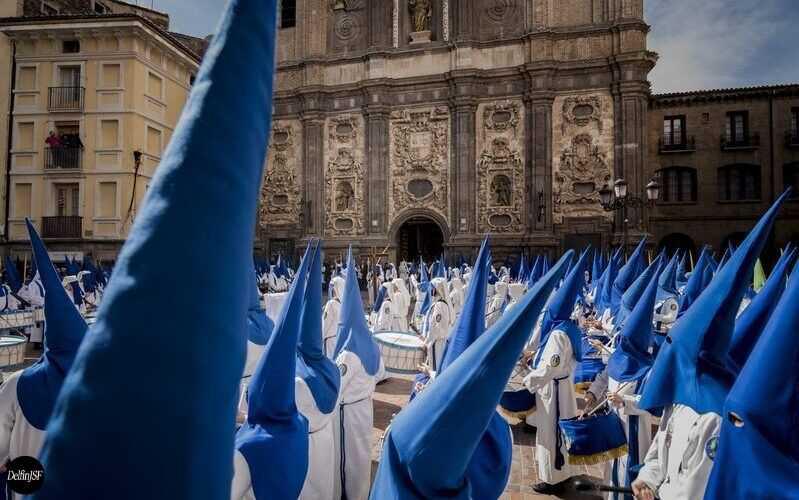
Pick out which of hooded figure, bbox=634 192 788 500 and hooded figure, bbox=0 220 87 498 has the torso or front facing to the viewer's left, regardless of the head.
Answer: hooded figure, bbox=634 192 788 500

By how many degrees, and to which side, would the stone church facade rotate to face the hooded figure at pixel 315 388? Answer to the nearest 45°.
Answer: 0° — it already faces them

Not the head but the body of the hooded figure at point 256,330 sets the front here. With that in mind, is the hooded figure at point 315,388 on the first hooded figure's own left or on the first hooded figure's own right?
on the first hooded figure's own right

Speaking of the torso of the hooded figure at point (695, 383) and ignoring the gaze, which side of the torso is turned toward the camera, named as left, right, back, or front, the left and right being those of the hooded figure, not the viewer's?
left

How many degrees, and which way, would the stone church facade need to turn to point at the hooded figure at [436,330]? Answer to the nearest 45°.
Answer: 0° — it already faces them

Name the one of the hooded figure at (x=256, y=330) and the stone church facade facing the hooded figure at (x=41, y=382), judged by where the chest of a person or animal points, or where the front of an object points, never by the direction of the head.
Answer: the stone church facade

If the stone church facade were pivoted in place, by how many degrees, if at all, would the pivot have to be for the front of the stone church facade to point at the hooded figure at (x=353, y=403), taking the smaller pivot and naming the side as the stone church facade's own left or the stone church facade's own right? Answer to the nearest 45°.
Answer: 0° — it already faces them
